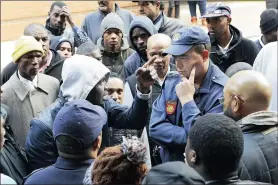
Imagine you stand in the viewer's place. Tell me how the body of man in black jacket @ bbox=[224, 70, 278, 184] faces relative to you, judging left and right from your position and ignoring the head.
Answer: facing away from the viewer and to the left of the viewer

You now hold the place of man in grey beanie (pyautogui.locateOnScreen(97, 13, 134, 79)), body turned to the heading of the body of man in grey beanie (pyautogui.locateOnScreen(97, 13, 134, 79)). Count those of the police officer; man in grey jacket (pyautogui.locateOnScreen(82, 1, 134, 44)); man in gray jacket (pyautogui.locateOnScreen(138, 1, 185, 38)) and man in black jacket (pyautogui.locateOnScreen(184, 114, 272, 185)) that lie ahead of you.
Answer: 2

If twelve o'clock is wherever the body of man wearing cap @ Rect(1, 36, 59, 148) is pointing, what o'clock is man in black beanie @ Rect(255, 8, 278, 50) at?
The man in black beanie is roughly at 10 o'clock from the man wearing cap.

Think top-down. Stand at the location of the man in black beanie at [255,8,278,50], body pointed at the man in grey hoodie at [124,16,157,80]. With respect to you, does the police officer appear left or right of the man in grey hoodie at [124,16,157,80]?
left

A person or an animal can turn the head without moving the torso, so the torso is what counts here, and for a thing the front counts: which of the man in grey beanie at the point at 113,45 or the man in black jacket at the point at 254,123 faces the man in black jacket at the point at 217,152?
the man in grey beanie

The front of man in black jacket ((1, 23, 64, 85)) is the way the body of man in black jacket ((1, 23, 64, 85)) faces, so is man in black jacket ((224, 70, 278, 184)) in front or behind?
in front

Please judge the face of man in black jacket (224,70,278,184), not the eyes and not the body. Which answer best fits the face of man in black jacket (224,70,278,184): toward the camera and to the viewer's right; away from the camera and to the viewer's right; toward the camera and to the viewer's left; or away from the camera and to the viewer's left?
away from the camera and to the viewer's left

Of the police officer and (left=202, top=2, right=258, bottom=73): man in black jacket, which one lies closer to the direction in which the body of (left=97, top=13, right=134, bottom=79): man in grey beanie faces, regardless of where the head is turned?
the police officer

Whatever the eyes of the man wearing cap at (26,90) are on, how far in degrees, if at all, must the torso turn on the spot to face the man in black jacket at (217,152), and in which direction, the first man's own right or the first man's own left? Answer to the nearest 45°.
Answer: approximately 45° to the first man's own left

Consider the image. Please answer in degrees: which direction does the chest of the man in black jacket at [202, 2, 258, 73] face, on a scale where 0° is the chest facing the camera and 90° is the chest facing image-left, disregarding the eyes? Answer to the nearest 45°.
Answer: approximately 45°

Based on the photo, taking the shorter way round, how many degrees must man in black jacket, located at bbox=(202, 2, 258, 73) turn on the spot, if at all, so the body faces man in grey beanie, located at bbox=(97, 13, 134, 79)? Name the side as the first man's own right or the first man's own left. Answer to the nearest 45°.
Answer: approximately 45° to the first man's own right

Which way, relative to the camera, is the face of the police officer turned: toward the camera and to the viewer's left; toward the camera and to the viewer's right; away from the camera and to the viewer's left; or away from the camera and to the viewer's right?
toward the camera and to the viewer's left

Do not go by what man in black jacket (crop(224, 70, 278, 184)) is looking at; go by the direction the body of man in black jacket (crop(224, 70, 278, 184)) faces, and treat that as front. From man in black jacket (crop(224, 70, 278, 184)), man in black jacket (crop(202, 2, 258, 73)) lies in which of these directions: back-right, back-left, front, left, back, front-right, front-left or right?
front-right

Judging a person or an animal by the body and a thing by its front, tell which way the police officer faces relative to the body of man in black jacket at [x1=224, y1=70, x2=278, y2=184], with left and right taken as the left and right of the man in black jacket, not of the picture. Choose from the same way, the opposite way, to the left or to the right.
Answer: to the left

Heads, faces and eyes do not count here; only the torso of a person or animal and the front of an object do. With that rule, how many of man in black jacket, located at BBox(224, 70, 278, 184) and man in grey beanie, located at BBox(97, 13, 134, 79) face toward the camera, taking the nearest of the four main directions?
1
